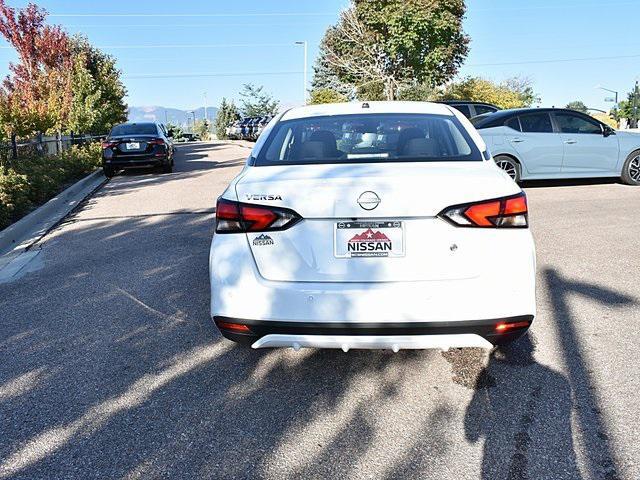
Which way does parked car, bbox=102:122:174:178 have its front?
away from the camera

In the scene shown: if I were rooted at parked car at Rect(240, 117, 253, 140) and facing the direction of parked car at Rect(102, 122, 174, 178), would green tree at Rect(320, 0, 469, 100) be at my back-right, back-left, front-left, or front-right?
front-left

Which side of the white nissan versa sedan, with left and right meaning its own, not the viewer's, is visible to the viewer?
back

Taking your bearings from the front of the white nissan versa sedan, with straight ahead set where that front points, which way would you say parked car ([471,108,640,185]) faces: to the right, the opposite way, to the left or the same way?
to the right

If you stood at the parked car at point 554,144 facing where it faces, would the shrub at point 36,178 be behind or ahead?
behind

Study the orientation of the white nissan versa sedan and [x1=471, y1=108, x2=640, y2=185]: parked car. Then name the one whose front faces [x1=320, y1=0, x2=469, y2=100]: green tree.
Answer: the white nissan versa sedan

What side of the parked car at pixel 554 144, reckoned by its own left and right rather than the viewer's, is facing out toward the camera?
right

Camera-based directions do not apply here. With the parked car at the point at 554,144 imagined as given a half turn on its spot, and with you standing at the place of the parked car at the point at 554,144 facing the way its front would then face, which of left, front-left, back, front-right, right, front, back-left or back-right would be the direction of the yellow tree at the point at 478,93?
right

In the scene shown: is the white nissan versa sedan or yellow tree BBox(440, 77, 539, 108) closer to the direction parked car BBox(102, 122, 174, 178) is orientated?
the yellow tree

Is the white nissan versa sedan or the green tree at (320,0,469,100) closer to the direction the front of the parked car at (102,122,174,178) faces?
the green tree

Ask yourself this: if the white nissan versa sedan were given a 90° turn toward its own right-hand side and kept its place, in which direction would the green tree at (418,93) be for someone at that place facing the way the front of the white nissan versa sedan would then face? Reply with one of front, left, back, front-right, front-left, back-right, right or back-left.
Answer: left

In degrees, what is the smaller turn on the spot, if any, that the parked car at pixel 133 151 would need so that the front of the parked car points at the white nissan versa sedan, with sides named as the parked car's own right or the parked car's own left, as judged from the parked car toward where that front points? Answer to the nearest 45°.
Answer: approximately 180°

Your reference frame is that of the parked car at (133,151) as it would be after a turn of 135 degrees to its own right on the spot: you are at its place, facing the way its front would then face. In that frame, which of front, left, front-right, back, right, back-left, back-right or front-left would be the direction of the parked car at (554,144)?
front

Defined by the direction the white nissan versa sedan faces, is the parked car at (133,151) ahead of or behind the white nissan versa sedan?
ahead

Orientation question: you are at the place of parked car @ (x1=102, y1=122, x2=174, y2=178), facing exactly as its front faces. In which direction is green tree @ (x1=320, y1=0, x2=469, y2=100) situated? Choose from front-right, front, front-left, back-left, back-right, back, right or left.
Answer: front-right

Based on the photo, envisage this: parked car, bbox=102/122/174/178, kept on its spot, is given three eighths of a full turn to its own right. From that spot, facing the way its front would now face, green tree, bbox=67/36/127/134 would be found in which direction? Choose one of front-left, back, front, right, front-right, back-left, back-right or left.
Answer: back-left

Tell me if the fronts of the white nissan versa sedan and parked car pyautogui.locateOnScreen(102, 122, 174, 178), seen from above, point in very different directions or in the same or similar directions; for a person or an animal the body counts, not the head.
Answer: same or similar directions

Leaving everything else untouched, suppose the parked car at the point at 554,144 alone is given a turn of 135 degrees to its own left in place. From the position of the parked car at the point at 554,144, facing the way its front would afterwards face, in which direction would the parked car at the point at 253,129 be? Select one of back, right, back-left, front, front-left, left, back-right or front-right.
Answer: front

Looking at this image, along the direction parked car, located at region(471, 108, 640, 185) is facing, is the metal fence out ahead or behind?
behind
